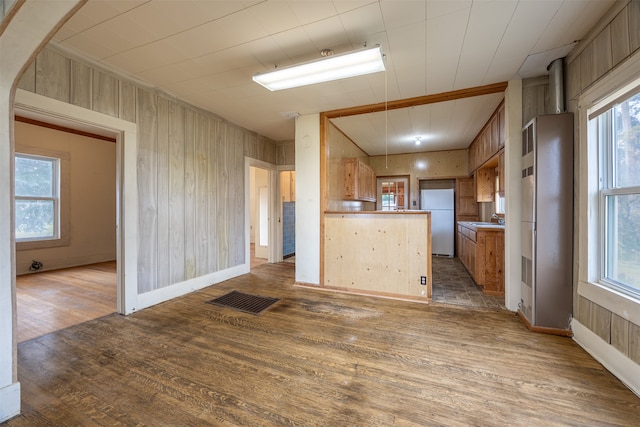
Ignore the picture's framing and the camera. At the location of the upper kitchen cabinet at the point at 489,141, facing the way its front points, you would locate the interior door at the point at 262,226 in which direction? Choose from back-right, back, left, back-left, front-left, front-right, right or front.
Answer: front

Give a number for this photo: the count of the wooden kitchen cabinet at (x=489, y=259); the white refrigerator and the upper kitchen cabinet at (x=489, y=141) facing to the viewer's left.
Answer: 2

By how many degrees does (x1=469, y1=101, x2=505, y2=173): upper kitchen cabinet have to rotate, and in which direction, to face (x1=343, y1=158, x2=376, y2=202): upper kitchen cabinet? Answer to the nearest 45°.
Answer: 0° — it already faces it

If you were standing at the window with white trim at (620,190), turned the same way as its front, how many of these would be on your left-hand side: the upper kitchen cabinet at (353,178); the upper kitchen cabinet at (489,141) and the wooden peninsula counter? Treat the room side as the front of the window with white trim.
0

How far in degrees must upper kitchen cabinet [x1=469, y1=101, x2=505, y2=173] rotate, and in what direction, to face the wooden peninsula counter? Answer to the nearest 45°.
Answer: approximately 45° to its left

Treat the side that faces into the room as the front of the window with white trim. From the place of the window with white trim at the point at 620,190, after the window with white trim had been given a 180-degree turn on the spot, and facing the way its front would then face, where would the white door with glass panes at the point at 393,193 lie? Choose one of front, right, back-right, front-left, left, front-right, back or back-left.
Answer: left

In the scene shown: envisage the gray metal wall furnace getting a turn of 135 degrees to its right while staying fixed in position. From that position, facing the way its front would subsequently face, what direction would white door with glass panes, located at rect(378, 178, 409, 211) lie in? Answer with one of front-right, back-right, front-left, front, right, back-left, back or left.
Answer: left

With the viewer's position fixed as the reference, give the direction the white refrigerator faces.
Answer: facing the viewer

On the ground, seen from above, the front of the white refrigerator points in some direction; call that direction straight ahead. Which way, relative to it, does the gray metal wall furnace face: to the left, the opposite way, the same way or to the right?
to the right

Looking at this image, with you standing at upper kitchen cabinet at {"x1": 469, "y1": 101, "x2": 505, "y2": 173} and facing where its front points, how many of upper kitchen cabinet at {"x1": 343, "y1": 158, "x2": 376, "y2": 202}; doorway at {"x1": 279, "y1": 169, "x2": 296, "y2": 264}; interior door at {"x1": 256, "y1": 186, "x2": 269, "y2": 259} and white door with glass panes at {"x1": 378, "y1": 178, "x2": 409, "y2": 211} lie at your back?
0

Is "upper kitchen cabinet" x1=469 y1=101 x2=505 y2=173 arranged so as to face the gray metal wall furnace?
no

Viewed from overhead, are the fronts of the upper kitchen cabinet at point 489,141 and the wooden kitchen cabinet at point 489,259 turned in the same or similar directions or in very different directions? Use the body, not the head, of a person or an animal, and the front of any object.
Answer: same or similar directions

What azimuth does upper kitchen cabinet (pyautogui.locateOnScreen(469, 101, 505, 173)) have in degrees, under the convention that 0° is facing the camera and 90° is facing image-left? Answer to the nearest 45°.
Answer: approximately 90°

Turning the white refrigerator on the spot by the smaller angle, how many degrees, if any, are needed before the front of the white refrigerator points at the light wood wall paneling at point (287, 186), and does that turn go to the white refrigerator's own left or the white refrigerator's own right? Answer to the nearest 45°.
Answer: approximately 90° to the white refrigerator's own right

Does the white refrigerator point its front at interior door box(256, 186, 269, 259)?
no

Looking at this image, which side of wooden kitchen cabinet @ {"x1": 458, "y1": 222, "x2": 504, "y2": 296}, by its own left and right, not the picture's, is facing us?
left
